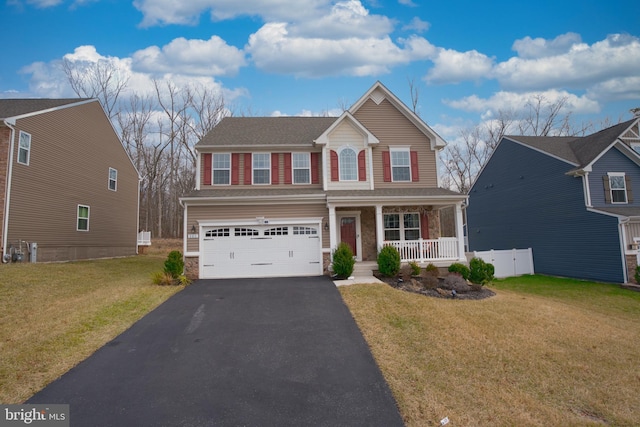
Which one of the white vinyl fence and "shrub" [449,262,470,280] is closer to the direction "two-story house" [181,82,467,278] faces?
the shrub

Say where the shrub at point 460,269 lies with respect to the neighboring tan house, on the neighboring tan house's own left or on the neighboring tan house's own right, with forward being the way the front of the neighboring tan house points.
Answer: on the neighboring tan house's own left

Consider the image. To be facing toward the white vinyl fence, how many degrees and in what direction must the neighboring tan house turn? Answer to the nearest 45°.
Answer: approximately 90° to its left

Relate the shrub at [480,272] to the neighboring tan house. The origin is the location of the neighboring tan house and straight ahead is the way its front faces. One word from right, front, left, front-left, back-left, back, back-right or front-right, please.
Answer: left

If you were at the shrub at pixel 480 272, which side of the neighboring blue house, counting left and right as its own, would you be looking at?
right

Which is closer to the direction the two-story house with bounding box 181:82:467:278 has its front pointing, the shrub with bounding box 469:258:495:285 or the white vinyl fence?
the shrub

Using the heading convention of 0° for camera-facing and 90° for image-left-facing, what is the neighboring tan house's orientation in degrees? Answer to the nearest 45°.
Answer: approximately 45°

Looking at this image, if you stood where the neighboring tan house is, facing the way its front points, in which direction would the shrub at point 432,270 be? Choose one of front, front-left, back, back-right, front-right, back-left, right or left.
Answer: left

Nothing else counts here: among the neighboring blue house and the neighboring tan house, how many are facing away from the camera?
0

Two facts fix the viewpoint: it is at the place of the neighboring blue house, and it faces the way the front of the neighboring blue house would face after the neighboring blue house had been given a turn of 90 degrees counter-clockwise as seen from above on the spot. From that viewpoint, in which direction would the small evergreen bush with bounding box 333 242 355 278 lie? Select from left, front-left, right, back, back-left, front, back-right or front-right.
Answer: back

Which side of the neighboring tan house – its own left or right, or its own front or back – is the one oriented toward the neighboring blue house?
left
